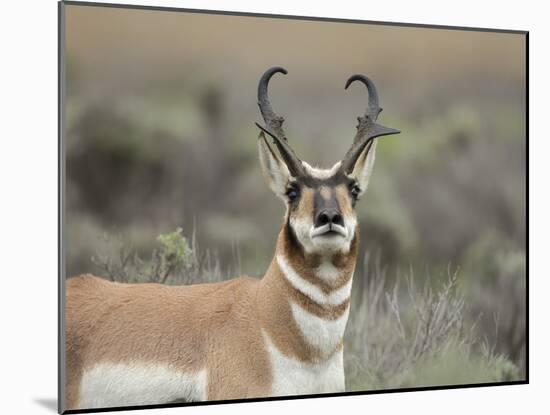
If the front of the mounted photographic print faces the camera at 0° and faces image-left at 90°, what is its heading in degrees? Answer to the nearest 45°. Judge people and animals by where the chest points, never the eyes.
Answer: approximately 315°
